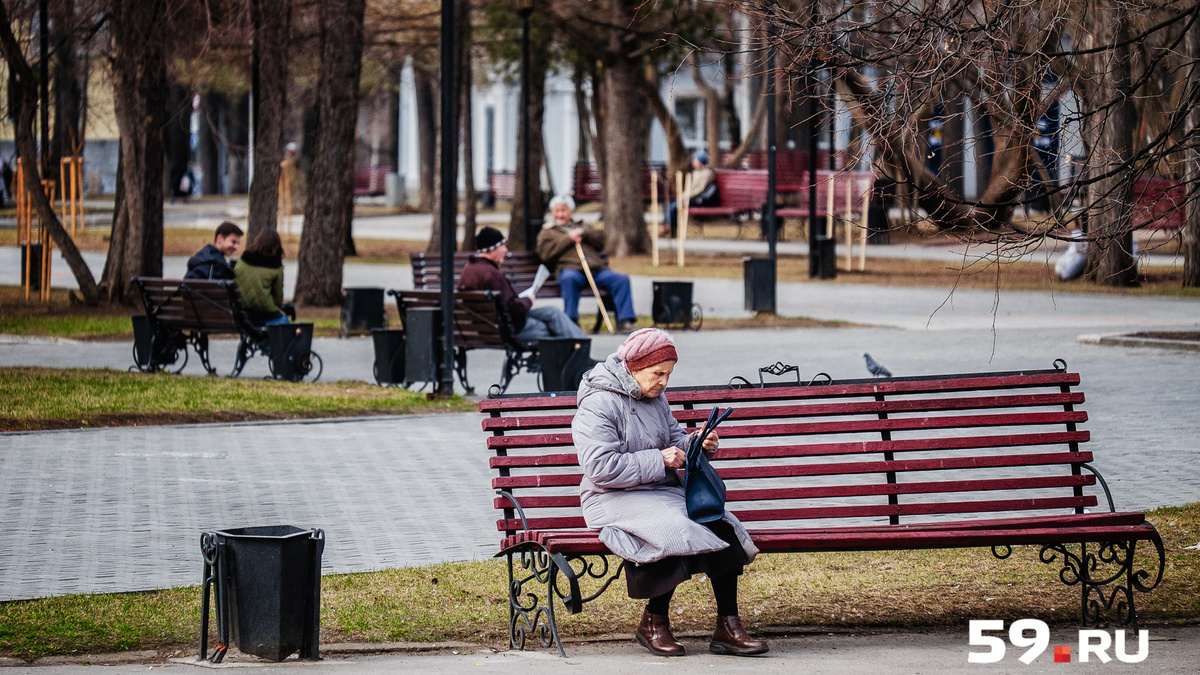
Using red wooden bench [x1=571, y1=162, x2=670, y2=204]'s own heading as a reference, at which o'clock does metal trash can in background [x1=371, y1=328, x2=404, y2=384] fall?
The metal trash can in background is roughly at 12 o'clock from the red wooden bench.

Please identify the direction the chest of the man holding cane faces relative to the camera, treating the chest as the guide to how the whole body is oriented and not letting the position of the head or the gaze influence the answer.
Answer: toward the camera

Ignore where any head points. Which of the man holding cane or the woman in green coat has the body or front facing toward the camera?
the man holding cane

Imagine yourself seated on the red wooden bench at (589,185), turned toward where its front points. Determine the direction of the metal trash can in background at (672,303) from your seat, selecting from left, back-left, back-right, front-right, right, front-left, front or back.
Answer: front

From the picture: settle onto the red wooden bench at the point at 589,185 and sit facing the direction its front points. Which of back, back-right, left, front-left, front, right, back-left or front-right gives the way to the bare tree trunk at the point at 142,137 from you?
front

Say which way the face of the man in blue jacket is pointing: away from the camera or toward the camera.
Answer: toward the camera
